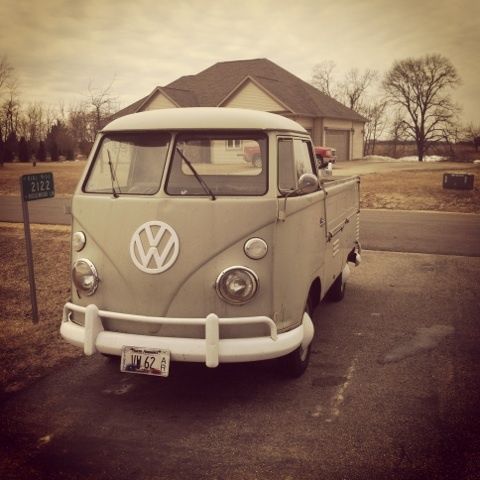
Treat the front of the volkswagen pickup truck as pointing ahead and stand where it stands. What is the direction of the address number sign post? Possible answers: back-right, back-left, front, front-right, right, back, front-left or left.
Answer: right

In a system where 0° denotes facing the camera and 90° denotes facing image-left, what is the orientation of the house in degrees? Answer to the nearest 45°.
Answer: approximately 0°

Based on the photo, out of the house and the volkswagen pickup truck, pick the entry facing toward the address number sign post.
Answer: the house

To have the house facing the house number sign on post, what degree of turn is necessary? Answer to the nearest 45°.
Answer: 0° — it already faces it

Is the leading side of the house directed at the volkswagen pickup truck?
yes

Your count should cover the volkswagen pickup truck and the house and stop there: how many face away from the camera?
0

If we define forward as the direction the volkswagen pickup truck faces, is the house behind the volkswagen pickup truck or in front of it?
behind
